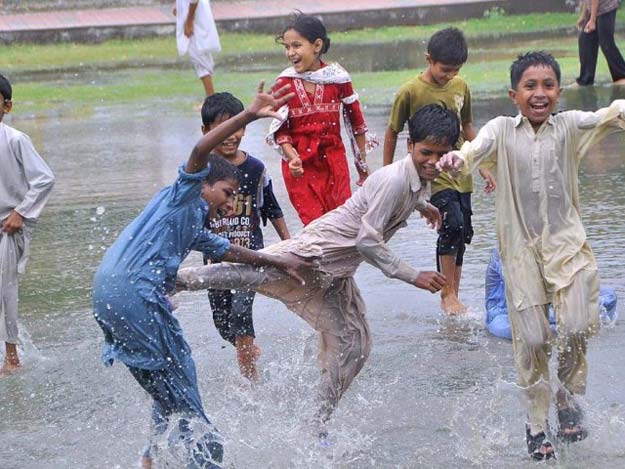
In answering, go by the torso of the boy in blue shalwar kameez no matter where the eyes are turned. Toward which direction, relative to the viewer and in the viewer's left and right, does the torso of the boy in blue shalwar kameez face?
facing to the right of the viewer

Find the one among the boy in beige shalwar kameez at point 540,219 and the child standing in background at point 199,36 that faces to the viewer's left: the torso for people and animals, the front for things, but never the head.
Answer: the child standing in background

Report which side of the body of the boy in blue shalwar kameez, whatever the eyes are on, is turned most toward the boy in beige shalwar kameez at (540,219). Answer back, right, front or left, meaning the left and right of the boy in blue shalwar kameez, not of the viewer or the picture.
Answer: front

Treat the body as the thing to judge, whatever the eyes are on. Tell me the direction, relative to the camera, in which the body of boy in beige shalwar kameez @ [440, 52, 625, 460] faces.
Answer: toward the camera

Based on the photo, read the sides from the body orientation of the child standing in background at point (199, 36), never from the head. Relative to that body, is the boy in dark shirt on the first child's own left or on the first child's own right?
on the first child's own left

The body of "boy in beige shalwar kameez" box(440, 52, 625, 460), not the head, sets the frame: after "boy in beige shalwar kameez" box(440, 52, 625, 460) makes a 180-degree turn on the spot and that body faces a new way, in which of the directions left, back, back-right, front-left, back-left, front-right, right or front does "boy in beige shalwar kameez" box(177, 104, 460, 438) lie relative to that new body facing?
left

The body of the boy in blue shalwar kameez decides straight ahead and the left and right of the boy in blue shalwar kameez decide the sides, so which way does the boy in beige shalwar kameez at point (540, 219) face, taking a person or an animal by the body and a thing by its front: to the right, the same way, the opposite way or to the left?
to the right

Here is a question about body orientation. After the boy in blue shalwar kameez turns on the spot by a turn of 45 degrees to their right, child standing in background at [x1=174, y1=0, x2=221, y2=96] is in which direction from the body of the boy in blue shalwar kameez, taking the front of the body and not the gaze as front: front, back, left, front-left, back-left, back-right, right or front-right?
back-left

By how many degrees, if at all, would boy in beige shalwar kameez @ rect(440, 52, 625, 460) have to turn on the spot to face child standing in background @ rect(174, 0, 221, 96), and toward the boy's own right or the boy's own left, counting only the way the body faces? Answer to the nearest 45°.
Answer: approximately 135° to the boy's own right

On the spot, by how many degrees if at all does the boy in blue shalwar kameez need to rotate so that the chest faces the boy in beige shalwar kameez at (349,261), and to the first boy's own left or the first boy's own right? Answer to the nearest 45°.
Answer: approximately 45° to the first boy's own left

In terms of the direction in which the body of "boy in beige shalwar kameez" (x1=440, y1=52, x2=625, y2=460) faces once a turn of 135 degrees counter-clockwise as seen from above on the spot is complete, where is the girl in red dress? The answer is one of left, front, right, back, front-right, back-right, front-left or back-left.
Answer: left

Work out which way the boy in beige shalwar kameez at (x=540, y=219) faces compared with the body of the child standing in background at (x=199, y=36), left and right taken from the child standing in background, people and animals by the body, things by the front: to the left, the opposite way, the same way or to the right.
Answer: to the left

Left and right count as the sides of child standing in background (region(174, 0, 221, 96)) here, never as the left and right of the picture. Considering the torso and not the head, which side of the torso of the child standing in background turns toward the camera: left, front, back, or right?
left

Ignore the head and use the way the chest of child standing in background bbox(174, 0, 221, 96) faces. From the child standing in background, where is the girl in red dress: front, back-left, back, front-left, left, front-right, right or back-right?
left
